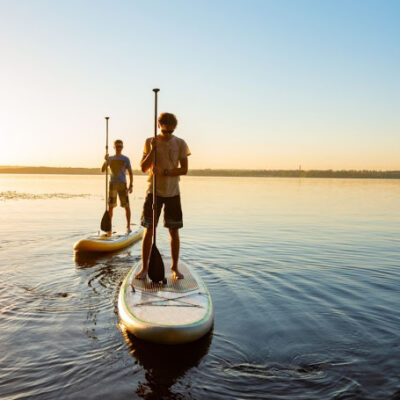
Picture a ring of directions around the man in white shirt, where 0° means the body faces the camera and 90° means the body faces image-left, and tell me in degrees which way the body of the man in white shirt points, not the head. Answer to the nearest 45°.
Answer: approximately 0°

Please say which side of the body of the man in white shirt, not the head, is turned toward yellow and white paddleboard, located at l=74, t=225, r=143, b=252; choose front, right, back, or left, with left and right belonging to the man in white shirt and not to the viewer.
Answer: back

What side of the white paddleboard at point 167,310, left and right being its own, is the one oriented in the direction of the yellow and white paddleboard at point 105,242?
back
